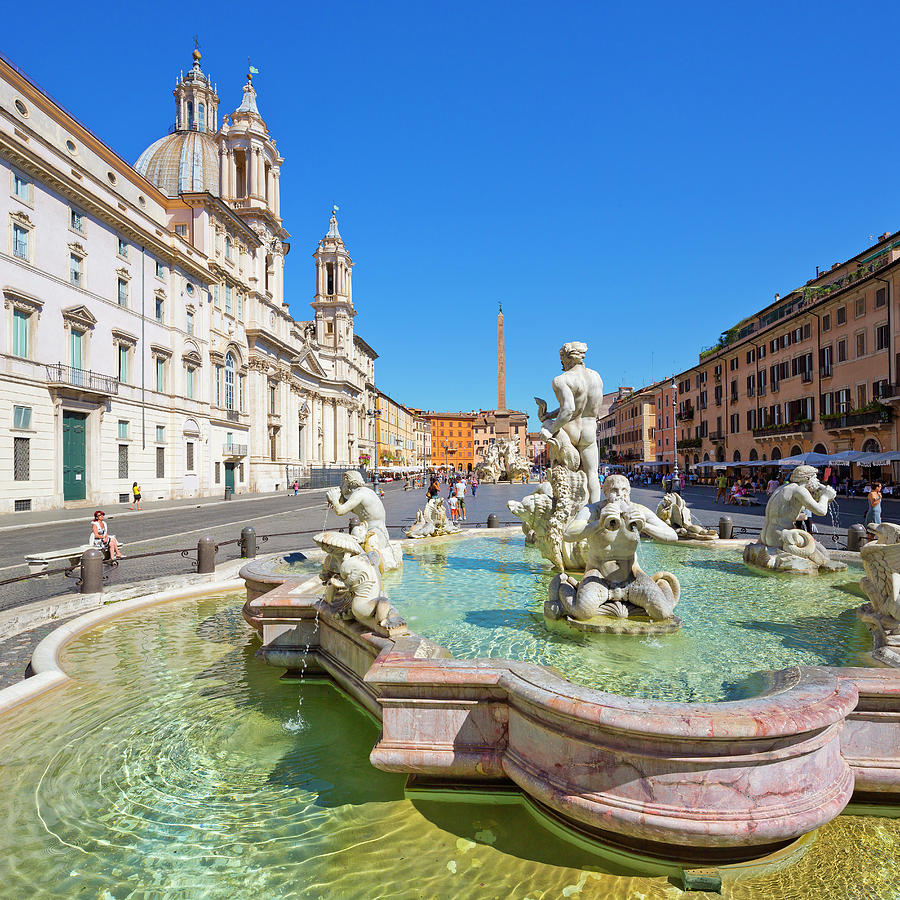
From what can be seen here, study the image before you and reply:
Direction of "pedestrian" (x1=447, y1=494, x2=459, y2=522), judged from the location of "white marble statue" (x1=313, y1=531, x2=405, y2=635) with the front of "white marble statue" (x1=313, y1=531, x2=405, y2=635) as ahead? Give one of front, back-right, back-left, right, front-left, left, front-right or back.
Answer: right

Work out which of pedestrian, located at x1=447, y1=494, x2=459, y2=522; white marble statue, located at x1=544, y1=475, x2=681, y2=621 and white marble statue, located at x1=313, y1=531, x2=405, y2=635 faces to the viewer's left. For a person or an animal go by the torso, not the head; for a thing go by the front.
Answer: white marble statue, located at x1=313, y1=531, x2=405, y2=635

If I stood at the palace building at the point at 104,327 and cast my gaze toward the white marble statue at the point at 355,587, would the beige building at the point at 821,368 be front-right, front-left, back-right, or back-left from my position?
front-left

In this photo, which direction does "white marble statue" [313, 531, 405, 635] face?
to the viewer's left

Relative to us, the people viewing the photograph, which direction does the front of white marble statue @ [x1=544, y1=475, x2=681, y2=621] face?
facing the viewer

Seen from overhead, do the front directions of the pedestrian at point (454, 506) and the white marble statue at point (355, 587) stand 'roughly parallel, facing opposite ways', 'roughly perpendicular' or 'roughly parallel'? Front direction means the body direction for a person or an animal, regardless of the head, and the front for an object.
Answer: roughly perpendicular

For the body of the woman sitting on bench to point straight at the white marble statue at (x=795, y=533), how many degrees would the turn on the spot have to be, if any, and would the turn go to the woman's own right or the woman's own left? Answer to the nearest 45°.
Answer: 0° — they already face it

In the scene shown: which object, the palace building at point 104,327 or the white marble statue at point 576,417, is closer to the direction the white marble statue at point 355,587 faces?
the palace building

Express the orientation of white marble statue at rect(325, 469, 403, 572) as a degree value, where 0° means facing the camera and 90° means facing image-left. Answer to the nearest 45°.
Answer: approximately 90°
